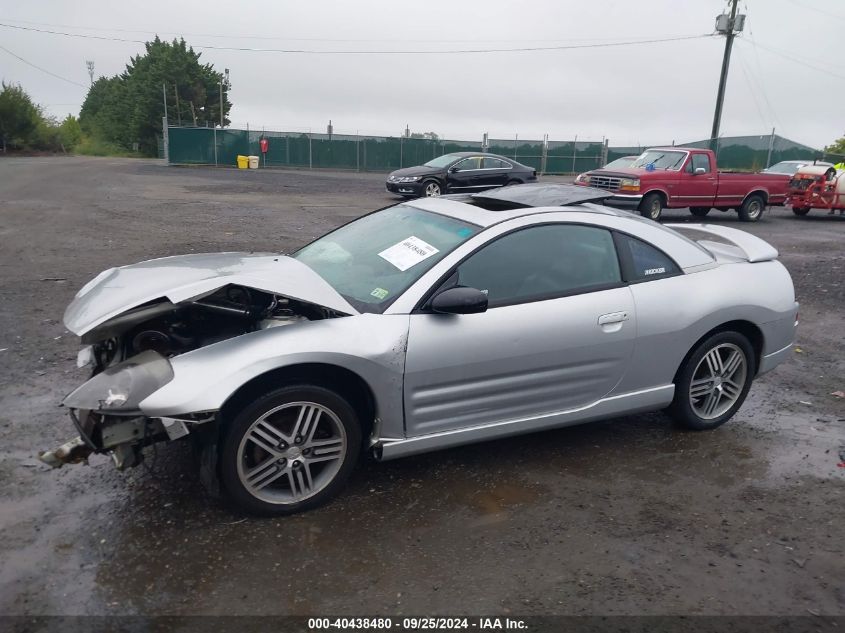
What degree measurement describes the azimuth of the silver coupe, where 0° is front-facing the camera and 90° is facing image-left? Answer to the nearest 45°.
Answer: approximately 45°

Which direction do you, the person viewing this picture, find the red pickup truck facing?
facing the viewer and to the left of the viewer

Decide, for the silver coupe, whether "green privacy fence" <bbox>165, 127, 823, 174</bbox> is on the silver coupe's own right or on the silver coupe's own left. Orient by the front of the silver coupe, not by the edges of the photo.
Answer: on the silver coupe's own right

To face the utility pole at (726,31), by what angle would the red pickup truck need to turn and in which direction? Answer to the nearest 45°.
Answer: approximately 135° to its right

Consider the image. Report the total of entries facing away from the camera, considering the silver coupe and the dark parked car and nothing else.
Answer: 0

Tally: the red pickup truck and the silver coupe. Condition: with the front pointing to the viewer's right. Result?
0

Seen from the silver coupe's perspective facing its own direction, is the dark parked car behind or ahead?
behind

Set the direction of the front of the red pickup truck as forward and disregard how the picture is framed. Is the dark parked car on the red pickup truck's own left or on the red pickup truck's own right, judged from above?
on the red pickup truck's own right

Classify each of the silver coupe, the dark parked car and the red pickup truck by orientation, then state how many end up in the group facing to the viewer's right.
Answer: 0

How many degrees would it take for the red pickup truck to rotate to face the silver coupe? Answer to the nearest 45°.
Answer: approximately 45° to its left

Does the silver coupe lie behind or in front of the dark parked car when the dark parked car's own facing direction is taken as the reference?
in front

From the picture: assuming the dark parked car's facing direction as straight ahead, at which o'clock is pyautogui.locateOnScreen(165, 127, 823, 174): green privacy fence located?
The green privacy fence is roughly at 4 o'clock from the dark parked car.

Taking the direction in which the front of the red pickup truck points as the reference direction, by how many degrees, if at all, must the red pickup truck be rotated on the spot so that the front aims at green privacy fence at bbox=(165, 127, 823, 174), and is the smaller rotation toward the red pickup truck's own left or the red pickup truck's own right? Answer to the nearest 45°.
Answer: approximately 90° to the red pickup truck's own right

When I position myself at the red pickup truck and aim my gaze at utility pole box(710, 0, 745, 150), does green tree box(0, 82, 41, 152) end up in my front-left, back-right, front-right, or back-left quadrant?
front-left

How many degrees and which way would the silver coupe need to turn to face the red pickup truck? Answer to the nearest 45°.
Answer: approximately 180°
